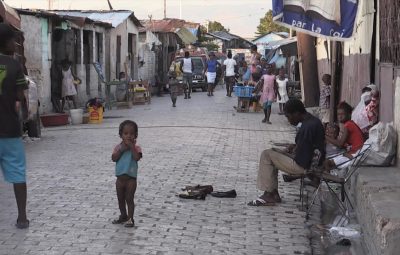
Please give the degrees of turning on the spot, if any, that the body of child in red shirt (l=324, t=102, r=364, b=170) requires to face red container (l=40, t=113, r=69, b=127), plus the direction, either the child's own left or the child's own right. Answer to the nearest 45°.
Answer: approximately 45° to the child's own right

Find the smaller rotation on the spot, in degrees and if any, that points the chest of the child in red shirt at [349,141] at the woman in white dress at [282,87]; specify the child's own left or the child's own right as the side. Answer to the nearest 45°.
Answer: approximately 90° to the child's own right

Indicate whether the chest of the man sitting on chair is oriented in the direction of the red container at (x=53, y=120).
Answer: no

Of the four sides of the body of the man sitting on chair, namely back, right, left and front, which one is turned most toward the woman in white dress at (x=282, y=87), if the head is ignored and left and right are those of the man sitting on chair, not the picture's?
right

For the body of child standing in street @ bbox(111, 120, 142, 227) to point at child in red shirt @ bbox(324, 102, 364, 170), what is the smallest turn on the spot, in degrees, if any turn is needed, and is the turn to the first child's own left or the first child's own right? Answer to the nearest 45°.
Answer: approximately 135° to the first child's own left

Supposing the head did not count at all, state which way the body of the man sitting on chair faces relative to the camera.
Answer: to the viewer's left

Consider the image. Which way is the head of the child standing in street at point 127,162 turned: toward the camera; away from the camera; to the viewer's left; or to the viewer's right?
toward the camera

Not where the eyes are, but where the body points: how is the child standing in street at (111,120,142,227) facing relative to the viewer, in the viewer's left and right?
facing the viewer

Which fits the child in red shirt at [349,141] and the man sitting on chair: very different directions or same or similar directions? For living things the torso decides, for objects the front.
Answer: same or similar directions

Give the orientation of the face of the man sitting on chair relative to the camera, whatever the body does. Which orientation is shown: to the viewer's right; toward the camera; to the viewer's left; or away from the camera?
to the viewer's left

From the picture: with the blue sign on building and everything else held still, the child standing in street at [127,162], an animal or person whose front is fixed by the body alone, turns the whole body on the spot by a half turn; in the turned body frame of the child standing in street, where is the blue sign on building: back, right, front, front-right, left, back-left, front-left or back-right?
front-right

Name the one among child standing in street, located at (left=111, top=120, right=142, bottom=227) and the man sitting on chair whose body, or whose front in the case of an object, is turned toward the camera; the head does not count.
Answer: the child standing in street

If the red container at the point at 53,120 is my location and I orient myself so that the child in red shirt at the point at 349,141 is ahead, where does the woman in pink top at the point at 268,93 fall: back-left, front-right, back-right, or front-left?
front-left

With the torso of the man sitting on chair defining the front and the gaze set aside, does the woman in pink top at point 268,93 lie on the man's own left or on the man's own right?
on the man's own right

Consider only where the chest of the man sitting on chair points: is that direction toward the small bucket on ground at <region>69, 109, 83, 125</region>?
no

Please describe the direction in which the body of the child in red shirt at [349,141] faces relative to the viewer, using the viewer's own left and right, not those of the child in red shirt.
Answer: facing to the left of the viewer

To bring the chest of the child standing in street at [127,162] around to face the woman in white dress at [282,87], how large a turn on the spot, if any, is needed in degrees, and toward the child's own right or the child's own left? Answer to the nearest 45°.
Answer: approximately 180°

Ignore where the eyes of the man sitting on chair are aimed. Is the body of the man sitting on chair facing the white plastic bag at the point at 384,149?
no

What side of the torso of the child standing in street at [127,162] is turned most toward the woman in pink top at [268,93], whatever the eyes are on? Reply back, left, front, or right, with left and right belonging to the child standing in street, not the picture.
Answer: back
